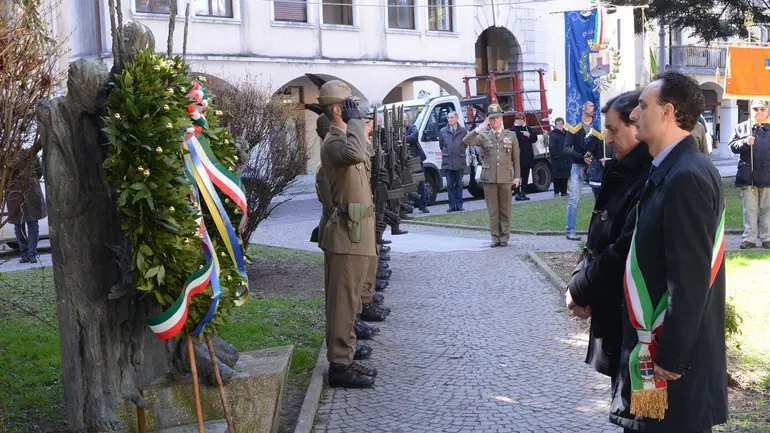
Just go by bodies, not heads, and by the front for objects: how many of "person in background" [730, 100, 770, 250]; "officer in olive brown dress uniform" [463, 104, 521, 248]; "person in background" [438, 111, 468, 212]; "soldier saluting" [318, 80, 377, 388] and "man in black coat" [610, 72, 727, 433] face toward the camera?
3

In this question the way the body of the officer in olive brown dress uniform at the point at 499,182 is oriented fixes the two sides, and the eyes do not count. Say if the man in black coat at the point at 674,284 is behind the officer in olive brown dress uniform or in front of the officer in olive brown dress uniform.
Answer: in front

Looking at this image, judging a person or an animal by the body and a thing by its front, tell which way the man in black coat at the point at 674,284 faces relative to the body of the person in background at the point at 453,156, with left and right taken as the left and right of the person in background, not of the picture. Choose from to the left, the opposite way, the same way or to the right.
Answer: to the right

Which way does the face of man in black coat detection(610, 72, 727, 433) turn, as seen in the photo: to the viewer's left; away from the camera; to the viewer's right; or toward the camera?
to the viewer's left

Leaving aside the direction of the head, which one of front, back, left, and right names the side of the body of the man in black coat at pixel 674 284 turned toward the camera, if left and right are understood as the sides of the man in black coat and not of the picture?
left

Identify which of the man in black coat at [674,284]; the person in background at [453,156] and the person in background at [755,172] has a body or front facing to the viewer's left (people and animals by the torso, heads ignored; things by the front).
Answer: the man in black coat

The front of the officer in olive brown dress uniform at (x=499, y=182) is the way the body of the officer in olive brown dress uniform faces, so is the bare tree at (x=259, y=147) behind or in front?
in front

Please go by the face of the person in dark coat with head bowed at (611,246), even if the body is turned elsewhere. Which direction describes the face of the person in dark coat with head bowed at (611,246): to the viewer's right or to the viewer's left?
to the viewer's left
